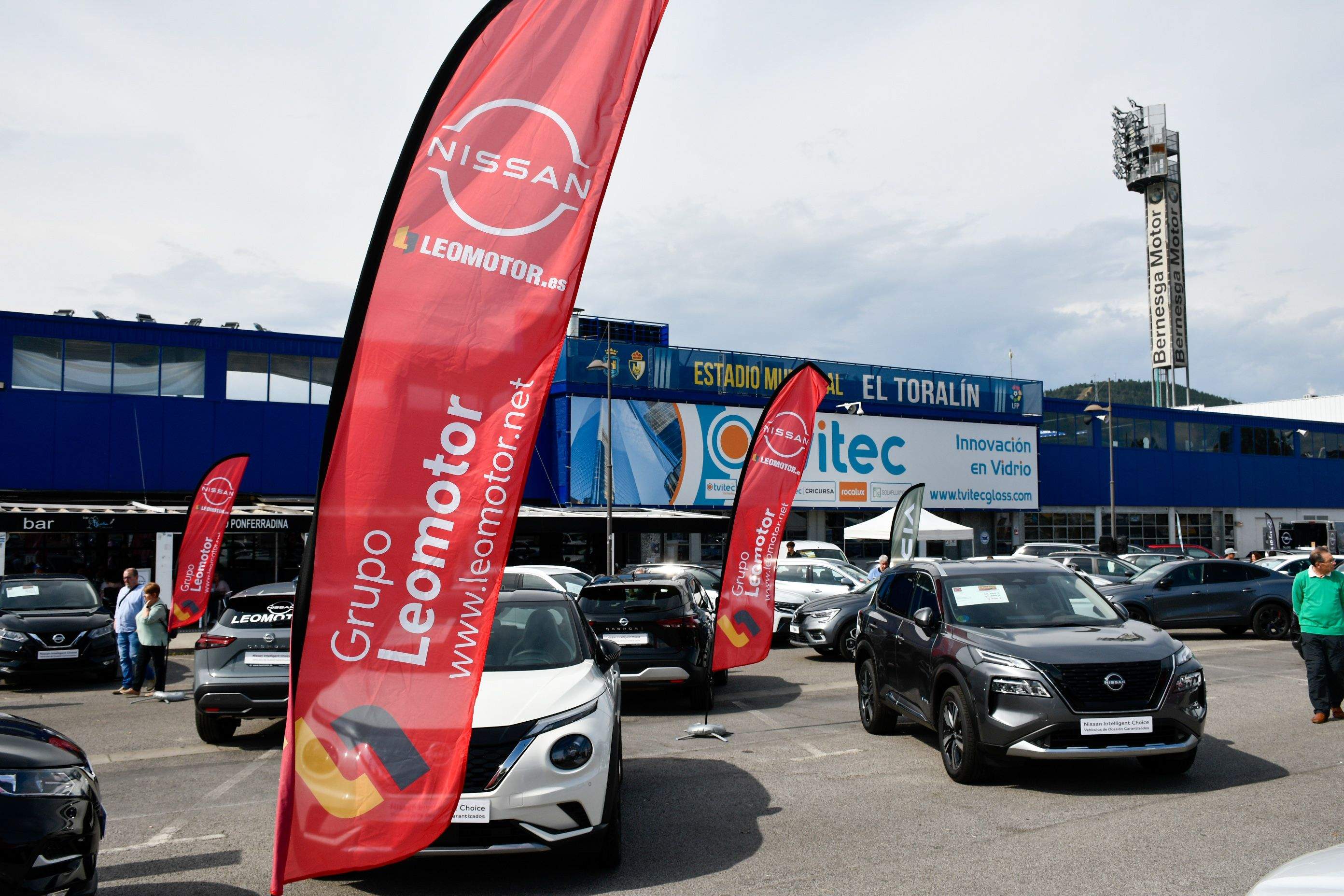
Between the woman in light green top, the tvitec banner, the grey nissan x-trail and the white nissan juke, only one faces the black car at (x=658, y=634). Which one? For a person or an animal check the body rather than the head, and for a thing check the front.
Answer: the tvitec banner

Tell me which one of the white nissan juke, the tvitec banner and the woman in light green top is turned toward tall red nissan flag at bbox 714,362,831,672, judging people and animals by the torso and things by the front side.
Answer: the tvitec banner

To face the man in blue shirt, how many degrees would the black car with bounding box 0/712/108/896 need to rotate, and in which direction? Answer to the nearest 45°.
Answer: approximately 180°

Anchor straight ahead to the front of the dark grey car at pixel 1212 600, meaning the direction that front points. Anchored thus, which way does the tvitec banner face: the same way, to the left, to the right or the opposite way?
to the left

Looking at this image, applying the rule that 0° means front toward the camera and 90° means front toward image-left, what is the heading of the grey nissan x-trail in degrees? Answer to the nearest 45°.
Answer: approximately 315°

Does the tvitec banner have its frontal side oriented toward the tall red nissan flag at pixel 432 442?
yes

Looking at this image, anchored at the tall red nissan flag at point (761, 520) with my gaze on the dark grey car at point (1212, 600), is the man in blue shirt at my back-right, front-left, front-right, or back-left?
back-left
